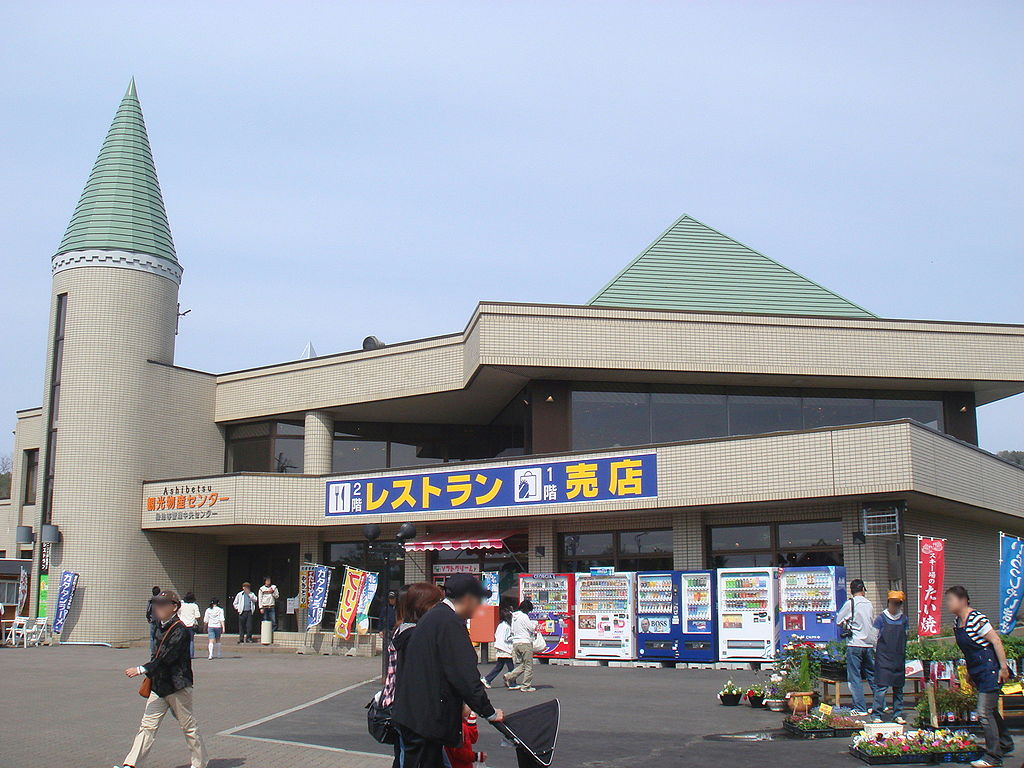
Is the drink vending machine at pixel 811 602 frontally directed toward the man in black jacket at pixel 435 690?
yes

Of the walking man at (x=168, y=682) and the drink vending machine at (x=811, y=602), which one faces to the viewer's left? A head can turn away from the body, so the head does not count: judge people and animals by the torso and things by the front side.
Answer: the walking man

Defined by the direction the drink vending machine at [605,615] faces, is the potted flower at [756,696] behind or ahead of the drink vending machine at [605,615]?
ahead

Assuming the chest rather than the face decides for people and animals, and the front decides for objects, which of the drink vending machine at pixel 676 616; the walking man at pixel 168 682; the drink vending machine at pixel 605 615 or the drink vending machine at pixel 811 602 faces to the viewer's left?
the walking man

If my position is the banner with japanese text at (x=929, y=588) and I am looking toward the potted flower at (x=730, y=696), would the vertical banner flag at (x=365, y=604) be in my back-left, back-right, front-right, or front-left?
front-right

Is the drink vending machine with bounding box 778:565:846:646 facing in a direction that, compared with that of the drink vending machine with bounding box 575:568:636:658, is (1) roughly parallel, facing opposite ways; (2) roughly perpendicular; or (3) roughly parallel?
roughly parallel

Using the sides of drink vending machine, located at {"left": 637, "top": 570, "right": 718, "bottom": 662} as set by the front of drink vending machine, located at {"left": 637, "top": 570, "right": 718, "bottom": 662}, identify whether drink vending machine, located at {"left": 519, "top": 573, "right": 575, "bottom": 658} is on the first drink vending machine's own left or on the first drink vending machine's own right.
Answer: on the first drink vending machine's own right

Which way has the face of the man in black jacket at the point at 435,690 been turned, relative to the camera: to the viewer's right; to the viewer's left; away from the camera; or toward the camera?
to the viewer's right

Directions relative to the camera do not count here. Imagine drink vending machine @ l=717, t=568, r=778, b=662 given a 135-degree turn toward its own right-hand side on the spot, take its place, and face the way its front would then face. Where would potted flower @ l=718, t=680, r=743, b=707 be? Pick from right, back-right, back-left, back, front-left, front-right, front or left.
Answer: back-left

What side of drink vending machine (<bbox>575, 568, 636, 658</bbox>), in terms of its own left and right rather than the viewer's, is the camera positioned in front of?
front

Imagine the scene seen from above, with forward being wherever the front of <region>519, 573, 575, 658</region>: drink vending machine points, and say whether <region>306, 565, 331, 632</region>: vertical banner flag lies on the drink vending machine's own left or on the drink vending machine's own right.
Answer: on the drink vending machine's own right

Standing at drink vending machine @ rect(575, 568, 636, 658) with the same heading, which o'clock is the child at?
The child is roughly at 12 o'clock from the drink vending machine.

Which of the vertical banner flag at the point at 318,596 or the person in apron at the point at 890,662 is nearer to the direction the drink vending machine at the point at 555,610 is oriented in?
the person in apron
